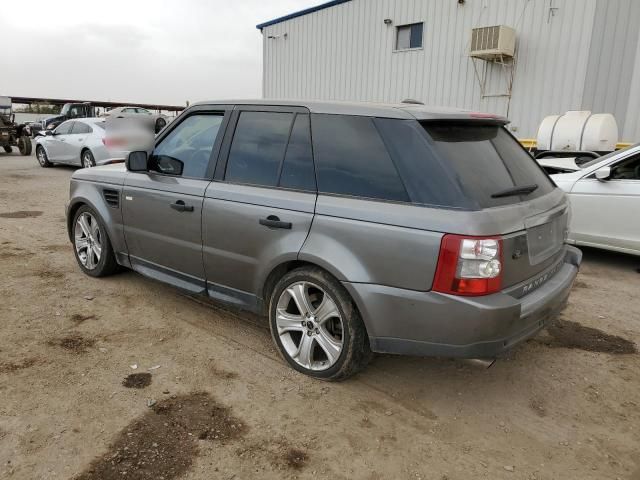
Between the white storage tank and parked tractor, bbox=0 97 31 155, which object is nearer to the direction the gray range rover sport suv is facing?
the parked tractor

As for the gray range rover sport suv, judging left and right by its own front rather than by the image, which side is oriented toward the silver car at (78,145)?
front

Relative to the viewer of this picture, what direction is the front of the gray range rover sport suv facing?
facing away from the viewer and to the left of the viewer

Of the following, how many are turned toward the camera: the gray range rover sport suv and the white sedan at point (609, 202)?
0

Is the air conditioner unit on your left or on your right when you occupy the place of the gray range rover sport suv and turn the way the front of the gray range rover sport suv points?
on your right

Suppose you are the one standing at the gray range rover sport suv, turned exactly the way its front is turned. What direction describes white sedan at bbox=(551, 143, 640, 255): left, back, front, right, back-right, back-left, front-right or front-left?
right

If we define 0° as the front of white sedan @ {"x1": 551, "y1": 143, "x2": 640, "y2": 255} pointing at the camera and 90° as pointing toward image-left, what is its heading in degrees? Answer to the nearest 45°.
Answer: approximately 90°
